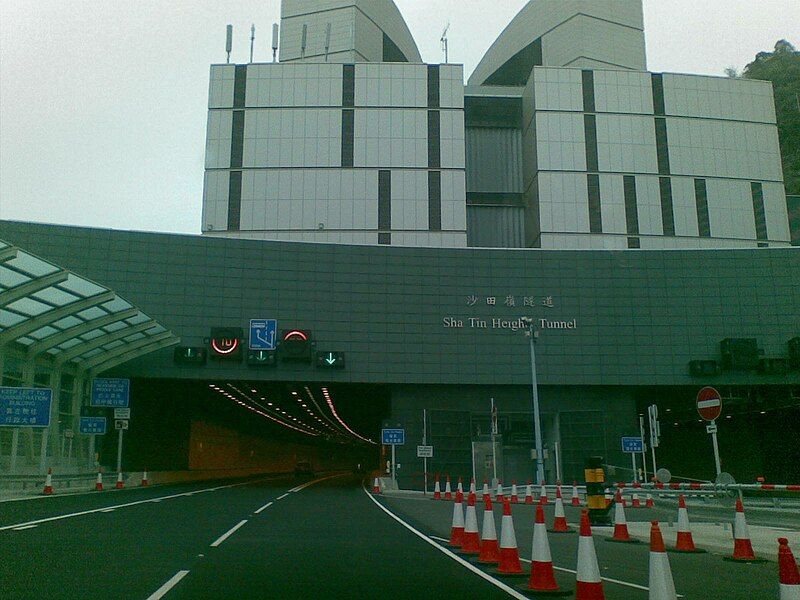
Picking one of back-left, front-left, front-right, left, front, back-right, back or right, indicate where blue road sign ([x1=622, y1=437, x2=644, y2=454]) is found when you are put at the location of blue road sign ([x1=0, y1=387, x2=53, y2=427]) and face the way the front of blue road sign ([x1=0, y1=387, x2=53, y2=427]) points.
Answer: left

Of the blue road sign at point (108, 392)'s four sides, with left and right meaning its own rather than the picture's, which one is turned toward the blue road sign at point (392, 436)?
left

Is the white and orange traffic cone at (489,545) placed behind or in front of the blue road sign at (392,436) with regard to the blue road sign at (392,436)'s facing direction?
in front

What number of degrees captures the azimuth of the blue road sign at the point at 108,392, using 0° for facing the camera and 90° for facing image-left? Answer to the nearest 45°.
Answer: approximately 0°

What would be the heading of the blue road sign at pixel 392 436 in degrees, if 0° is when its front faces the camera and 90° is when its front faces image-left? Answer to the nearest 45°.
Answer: approximately 0°

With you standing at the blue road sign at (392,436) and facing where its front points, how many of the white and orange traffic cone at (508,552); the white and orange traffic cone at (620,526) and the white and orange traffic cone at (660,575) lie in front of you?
3

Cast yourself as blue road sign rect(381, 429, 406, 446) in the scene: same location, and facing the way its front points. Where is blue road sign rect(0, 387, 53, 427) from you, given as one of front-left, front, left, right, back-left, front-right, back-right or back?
front-right
